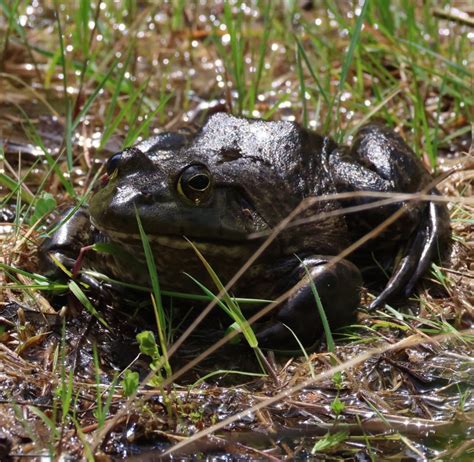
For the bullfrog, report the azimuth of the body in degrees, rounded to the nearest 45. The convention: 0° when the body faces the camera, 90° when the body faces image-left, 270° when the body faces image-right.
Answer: approximately 45°

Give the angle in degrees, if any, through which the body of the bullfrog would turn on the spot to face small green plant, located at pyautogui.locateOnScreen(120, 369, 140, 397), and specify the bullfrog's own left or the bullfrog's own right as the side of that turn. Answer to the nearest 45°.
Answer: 0° — it already faces it
